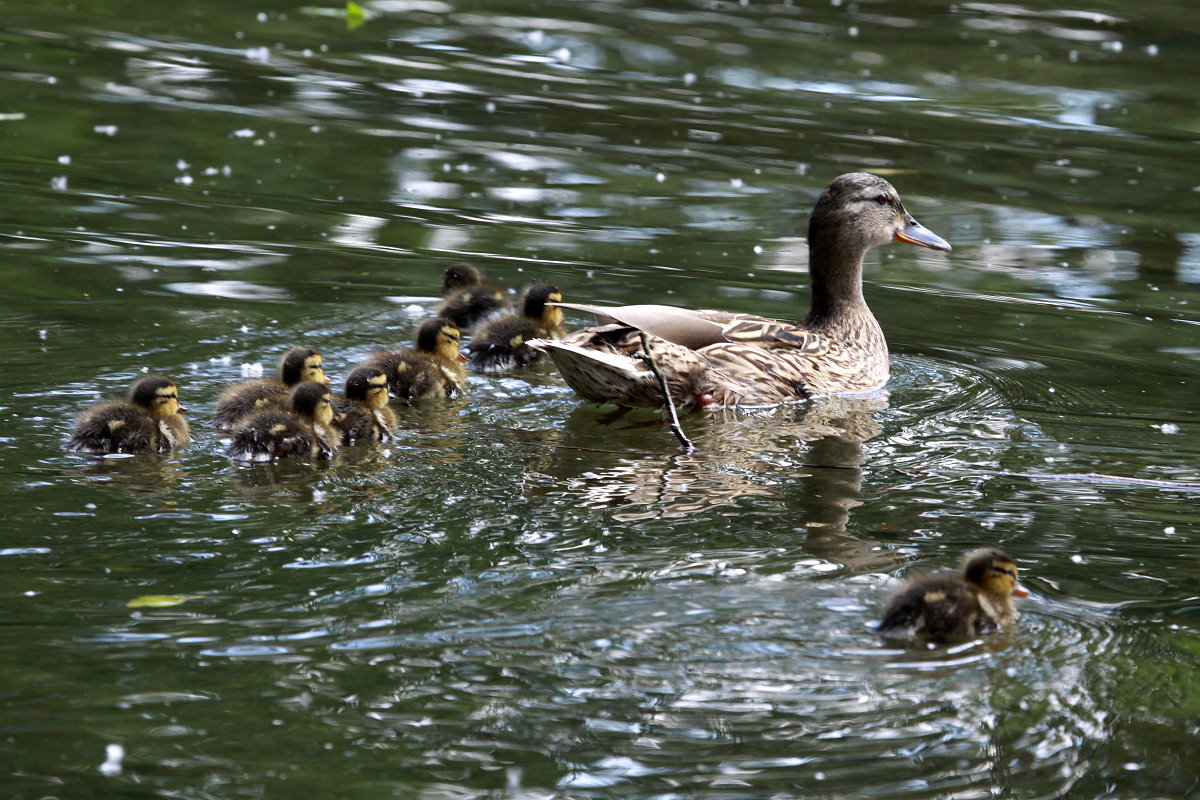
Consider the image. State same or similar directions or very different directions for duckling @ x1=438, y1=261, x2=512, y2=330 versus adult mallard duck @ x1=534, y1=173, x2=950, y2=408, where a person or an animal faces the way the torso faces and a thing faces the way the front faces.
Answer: very different directions

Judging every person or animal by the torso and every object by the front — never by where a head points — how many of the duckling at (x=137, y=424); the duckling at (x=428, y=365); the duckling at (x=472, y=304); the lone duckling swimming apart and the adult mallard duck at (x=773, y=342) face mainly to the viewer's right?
4

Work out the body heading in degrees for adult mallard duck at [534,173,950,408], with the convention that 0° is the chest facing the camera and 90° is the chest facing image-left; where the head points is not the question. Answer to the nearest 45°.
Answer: approximately 270°

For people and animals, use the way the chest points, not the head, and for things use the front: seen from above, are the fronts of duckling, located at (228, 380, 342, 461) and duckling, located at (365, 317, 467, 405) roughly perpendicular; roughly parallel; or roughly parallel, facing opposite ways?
roughly parallel

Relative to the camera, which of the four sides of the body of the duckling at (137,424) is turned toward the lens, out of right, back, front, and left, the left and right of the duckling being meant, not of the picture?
right

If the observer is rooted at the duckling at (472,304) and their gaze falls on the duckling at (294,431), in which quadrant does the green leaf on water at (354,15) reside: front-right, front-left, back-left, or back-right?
back-right

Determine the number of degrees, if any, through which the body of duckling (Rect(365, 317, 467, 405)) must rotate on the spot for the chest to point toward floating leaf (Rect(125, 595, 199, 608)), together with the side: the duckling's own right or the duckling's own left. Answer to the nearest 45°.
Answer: approximately 90° to the duckling's own right

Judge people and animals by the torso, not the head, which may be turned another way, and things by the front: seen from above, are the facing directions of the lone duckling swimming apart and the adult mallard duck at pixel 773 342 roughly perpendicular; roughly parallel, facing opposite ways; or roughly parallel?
roughly parallel

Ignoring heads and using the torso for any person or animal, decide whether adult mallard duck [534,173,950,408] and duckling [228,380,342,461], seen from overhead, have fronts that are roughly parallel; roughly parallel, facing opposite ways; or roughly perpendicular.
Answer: roughly parallel

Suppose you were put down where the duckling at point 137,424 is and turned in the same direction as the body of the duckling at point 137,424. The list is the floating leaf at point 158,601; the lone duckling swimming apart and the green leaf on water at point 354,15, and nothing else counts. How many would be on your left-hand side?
1

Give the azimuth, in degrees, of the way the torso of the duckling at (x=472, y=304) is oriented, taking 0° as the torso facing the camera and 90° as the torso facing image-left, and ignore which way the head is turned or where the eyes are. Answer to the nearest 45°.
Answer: approximately 90°

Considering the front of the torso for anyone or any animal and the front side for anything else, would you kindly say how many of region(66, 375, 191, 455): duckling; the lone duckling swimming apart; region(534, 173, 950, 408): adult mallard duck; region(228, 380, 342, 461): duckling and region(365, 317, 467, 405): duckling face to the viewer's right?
5

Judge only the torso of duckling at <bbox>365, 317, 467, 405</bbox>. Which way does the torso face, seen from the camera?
to the viewer's right

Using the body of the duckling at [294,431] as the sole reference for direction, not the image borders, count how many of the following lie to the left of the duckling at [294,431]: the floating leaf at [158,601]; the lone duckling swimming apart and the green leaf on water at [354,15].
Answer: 1

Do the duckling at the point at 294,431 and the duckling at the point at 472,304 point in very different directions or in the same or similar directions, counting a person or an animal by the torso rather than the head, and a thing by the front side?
very different directions
